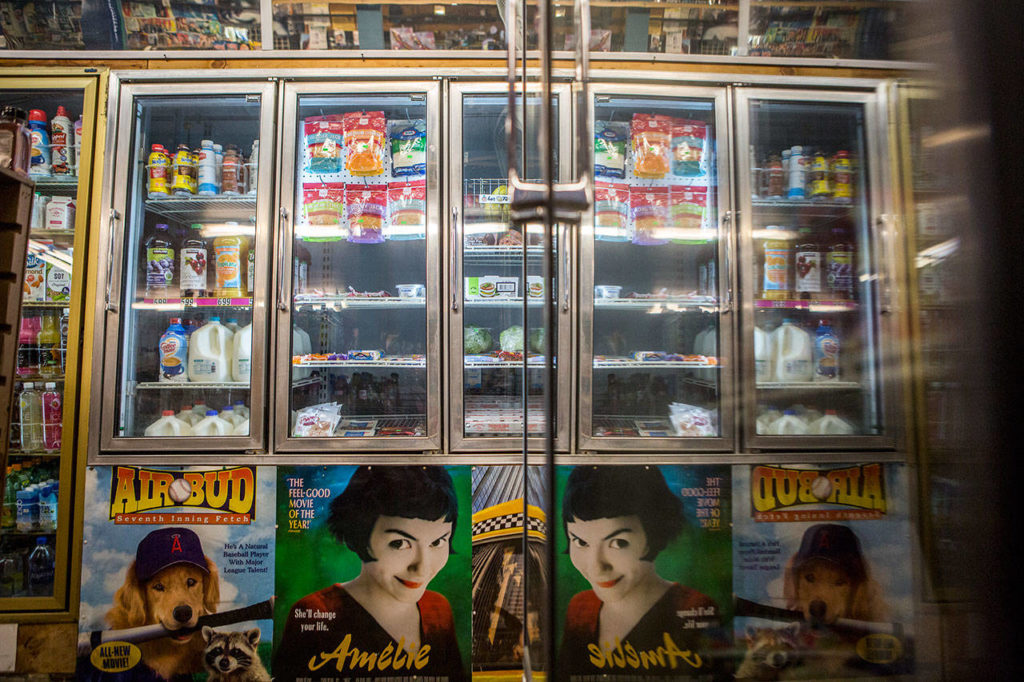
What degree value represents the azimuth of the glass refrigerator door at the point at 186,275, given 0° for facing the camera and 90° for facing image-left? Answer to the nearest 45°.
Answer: approximately 0°

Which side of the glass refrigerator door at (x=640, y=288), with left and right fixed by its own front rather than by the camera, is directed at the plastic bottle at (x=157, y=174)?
right
